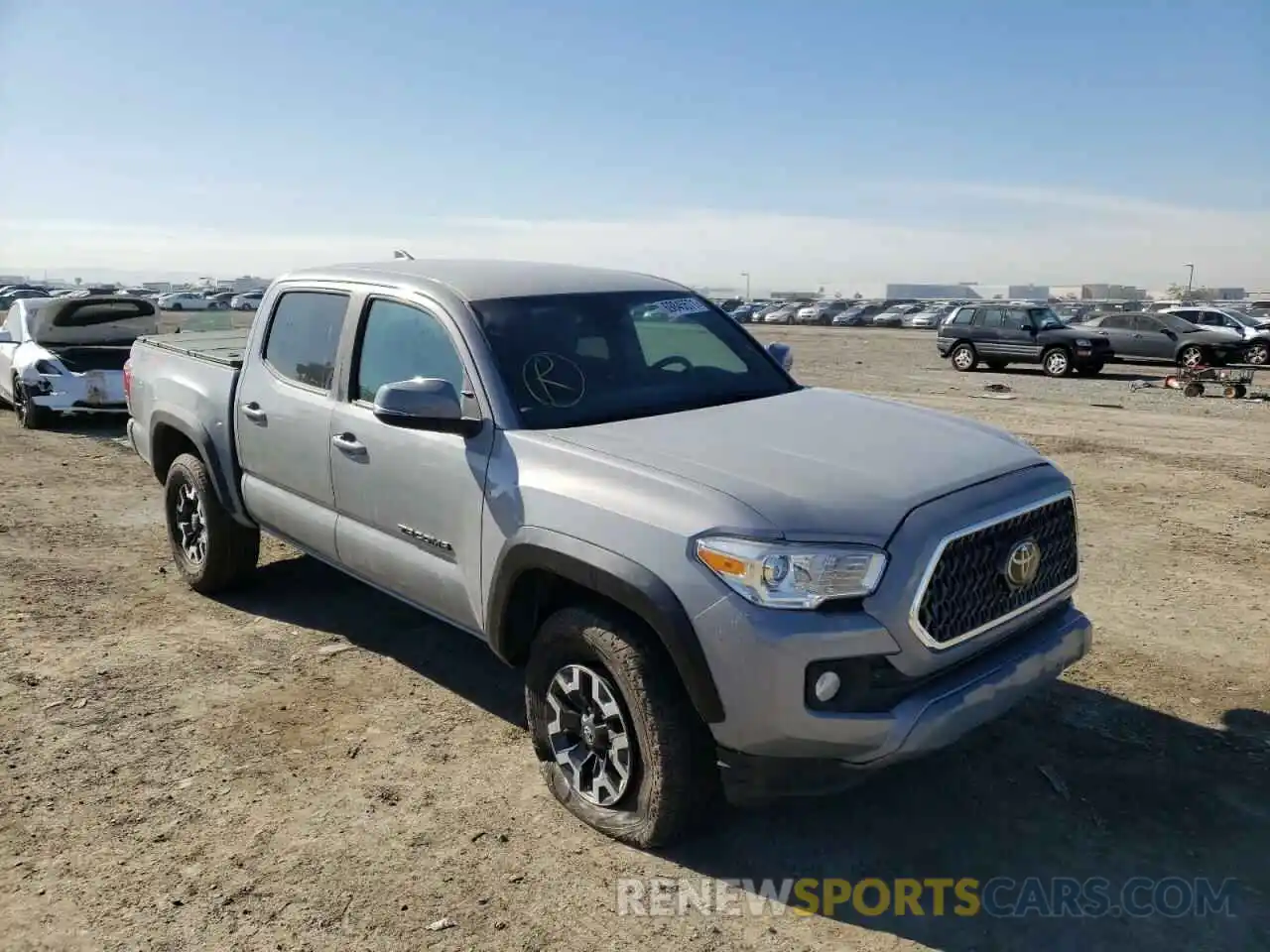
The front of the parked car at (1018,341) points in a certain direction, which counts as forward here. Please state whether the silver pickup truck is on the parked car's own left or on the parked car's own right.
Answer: on the parked car's own right

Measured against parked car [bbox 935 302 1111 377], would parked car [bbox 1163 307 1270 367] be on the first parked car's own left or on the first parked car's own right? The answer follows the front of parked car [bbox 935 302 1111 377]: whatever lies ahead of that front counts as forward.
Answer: on the first parked car's own left

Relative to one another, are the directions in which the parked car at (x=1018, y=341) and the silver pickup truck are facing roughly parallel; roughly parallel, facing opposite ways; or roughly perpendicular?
roughly parallel

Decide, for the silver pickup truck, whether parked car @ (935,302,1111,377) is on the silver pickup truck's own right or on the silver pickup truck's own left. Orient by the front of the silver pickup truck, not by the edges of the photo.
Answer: on the silver pickup truck's own left

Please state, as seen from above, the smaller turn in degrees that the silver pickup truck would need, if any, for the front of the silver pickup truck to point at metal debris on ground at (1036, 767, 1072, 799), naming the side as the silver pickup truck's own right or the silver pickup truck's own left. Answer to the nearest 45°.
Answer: approximately 45° to the silver pickup truck's own left

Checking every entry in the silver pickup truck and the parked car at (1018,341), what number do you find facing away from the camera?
0

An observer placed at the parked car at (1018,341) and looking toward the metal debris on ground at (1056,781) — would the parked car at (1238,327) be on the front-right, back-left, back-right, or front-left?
back-left

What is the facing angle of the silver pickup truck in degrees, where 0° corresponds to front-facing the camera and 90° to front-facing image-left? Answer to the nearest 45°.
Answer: approximately 315°

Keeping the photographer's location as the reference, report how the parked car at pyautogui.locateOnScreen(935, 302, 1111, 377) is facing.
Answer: facing the viewer and to the right of the viewer

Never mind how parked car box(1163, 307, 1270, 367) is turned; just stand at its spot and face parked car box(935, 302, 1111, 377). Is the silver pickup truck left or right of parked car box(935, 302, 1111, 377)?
left
